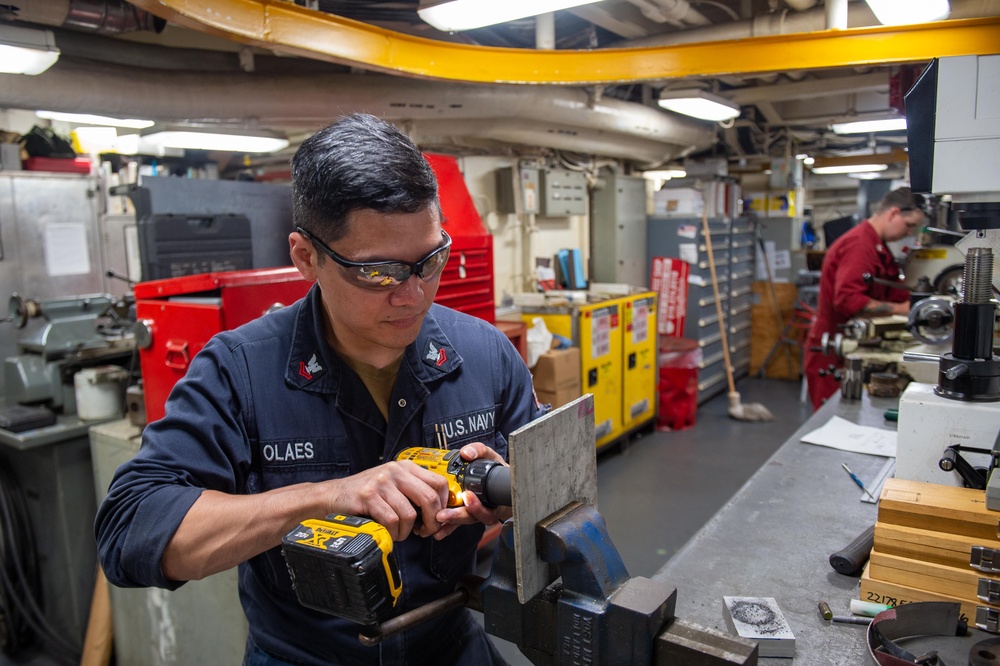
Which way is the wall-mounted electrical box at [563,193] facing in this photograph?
toward the camera

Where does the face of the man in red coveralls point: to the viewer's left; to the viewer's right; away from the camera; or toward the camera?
to the viewer's right

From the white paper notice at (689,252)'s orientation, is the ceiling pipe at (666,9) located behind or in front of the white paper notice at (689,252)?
in front

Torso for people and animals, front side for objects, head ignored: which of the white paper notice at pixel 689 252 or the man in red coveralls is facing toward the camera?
the white paper notice

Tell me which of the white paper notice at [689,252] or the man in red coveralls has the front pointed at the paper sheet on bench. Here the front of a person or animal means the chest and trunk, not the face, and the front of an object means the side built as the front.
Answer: the white paper notice

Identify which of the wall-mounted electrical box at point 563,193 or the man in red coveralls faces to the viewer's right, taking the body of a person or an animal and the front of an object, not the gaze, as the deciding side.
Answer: the man in red coveralls

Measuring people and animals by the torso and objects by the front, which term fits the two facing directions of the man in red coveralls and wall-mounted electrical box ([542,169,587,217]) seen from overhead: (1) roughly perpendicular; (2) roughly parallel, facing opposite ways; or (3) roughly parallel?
roughly perpendicular

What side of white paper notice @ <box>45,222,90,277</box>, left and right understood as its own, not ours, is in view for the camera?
front

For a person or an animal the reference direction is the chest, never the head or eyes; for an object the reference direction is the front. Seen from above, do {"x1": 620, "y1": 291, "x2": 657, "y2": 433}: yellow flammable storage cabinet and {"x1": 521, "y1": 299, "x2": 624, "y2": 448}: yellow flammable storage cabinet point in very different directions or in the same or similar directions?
same or similar directions

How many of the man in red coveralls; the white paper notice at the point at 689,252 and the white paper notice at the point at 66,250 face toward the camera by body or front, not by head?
2

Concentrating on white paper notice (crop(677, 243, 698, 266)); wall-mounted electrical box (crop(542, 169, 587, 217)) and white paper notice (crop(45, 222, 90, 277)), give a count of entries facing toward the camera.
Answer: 3

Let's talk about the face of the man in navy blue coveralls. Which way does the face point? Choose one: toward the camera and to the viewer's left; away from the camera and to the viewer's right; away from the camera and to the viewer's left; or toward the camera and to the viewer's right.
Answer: toward the camera and to the viewer's right

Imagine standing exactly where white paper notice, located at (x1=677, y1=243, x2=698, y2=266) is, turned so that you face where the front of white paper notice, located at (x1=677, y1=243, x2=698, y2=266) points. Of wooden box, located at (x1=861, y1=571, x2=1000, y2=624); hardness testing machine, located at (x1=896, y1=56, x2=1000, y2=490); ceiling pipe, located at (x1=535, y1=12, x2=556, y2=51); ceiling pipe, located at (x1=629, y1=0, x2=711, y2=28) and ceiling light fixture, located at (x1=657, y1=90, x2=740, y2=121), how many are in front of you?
5

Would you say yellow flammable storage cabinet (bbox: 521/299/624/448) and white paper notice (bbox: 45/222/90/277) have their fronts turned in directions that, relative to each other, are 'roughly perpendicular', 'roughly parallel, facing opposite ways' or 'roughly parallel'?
roughly parallel
